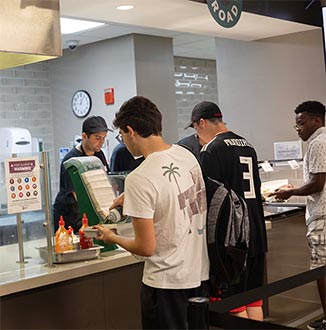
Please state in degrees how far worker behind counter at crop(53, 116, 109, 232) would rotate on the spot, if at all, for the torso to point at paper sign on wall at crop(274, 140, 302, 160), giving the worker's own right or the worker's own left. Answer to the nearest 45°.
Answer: approximately 90° to the worker's own left

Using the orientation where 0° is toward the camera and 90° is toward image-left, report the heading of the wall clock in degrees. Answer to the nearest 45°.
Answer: approximately 45°

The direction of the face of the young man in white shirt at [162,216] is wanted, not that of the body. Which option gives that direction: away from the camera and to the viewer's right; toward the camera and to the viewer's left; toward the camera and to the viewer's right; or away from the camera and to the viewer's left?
away from the camera and to the viewer's left

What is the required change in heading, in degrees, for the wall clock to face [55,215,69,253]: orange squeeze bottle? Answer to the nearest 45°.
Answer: approximately 45° to its left

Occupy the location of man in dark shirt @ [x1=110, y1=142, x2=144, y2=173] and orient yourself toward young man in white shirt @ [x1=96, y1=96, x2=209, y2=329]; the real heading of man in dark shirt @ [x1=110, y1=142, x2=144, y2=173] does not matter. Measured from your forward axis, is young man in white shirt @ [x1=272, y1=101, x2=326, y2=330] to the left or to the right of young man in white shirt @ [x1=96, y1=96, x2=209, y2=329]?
left

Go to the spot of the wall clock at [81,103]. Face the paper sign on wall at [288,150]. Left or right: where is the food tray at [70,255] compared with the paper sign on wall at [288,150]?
right

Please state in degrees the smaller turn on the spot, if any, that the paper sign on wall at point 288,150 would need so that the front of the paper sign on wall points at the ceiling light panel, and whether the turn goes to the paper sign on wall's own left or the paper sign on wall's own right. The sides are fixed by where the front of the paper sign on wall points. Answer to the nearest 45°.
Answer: approximately 90° to the paper sign on wall's own right

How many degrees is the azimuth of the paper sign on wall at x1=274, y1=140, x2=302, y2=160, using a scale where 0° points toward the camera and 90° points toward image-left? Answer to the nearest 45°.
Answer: approximately 0°

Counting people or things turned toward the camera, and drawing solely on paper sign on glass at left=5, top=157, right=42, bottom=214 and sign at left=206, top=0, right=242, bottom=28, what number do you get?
2
